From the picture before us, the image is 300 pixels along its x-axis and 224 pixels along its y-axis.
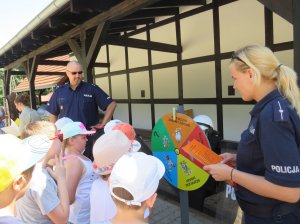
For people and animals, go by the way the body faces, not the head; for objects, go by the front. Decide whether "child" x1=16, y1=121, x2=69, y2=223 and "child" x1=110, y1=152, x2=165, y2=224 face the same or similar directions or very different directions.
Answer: same or similar directions

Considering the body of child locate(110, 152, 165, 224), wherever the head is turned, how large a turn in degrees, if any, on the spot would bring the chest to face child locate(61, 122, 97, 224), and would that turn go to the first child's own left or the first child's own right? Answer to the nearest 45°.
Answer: approximately 90° to the first child's own left

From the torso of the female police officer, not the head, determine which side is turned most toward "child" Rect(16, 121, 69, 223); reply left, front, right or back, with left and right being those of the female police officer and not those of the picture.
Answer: front

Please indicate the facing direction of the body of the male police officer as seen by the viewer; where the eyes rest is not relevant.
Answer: toward the camera

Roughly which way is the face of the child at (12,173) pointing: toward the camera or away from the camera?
away from the camera

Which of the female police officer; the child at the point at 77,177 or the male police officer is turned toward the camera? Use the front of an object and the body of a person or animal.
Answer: the male police officer

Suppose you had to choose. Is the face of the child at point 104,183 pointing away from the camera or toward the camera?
away from the camera

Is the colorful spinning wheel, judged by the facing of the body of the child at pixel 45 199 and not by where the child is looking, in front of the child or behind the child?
in front

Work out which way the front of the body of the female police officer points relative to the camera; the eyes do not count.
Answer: to the viewer's left

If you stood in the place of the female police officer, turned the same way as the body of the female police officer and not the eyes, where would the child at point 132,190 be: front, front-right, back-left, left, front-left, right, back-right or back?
front-left

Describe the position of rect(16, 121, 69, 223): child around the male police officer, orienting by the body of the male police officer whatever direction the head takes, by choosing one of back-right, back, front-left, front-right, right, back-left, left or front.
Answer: front

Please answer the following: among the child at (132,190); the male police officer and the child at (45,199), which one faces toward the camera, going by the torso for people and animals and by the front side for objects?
the male police officer
